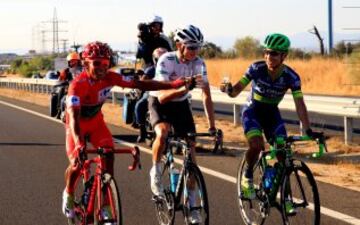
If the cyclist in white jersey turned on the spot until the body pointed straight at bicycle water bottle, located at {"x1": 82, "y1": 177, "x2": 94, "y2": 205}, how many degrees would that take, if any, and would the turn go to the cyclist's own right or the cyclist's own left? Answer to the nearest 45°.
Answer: approximately 90° to the cyclist's own right

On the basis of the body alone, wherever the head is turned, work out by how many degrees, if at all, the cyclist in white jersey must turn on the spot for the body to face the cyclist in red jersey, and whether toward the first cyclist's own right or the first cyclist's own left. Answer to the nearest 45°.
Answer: approximately 90° to the first cyclist's own right

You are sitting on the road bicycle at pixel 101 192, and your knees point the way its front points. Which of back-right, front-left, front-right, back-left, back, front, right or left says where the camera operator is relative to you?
back-left

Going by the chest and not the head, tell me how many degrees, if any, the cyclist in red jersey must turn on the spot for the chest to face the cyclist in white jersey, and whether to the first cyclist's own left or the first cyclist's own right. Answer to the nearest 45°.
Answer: approximately 90° to the first cyclist's own left

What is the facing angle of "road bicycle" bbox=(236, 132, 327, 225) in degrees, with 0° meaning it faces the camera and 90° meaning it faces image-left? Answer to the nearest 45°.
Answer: approximately 315°

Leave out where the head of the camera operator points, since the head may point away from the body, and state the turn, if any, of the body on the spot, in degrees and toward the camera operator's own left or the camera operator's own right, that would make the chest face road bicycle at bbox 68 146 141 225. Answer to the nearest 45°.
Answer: approximately 45° to the camera operator's own left

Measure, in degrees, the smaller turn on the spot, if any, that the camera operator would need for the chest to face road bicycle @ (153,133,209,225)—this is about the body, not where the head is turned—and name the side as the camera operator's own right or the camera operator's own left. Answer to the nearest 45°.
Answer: approximately 45° to the camera operator's own left

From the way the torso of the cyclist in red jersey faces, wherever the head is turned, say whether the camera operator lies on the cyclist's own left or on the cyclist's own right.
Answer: on the cyclist's own left

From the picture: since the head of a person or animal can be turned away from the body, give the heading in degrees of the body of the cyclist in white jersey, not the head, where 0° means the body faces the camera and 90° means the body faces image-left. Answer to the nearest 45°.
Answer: approximately 315°

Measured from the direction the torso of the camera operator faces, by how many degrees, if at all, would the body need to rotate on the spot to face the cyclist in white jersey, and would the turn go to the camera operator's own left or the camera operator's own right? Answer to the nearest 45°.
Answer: approximately 45° to the camera operator's own left
